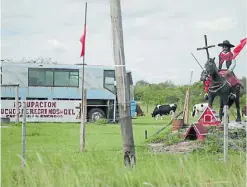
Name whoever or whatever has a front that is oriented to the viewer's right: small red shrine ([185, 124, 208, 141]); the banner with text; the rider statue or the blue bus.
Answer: the blue bus

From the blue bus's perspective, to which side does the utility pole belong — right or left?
on its right

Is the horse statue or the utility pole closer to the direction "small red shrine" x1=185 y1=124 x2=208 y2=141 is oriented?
the utility pole

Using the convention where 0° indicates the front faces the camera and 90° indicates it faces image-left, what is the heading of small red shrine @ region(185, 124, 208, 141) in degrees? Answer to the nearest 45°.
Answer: approximately 45°

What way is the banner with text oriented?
toward the camera

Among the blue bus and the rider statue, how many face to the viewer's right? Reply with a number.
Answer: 1

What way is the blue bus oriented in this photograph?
to the viewer's right

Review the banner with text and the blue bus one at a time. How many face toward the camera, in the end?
1
